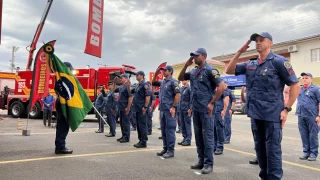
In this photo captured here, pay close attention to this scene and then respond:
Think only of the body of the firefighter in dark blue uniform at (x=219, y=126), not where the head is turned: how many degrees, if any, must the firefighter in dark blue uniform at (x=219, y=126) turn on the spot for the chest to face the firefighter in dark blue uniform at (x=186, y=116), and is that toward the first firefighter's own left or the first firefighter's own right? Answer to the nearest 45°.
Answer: approximately 90° to the first firefighter's own right

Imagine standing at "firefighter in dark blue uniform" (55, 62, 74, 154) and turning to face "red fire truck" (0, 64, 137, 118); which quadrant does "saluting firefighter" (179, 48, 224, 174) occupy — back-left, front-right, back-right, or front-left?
back-right

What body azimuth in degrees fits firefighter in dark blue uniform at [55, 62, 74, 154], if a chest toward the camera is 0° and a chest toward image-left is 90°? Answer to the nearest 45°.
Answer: approximately 270°

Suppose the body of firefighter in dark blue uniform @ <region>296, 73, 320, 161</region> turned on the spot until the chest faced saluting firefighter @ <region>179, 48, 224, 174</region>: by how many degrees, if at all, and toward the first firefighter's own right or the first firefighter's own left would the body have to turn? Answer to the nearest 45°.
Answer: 0° — they already face them

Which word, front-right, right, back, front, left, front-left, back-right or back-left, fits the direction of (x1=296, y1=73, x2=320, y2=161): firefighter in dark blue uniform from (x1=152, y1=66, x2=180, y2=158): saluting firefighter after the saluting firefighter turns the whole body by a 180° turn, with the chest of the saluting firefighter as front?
front-right

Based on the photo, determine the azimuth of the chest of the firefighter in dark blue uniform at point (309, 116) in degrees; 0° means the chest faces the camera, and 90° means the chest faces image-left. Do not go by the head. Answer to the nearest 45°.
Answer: approximately 45°

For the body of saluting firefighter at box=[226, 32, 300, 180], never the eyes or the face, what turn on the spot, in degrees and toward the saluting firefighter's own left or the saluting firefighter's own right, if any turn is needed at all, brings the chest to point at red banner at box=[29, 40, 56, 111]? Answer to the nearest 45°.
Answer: approximately 45° to the saluting firefighter's own right
